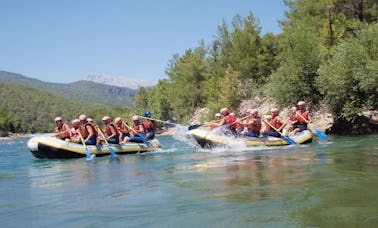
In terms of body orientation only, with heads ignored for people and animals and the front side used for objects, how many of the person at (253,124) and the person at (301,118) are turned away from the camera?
0

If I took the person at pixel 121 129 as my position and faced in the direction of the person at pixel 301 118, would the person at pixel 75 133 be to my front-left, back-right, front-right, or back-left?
back-right

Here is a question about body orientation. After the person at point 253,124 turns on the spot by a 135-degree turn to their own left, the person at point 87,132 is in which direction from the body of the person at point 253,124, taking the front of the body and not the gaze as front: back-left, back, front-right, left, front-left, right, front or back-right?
back-right

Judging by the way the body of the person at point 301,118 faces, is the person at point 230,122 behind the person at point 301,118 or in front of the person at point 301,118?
in front

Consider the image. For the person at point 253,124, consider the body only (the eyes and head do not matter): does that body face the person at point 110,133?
yes

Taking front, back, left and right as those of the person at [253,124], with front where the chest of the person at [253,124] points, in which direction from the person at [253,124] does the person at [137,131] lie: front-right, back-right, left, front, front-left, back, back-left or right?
front

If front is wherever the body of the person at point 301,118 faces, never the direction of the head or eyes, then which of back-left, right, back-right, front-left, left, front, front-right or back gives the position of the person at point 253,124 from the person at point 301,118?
front

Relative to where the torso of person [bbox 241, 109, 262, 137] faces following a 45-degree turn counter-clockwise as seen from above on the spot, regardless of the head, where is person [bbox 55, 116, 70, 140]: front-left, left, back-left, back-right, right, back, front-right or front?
front-right

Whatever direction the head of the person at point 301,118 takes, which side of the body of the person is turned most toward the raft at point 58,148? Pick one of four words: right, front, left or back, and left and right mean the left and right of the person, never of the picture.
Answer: front

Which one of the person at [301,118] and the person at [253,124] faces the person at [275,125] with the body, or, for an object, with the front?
the person at [301,118]

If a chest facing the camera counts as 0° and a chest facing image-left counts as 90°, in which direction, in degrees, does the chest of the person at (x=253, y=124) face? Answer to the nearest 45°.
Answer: approximately 90°

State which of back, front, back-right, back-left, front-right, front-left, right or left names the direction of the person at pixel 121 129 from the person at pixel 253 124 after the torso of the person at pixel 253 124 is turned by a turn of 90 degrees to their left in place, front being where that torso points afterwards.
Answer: right

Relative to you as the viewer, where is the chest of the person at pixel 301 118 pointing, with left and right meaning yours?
facing the viewer and to the left of the viewer
